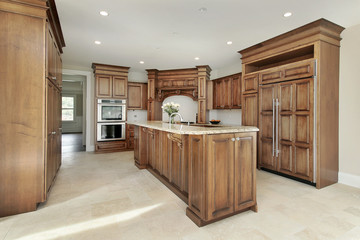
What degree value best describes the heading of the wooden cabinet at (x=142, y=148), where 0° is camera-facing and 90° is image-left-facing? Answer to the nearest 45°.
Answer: approximately 45°

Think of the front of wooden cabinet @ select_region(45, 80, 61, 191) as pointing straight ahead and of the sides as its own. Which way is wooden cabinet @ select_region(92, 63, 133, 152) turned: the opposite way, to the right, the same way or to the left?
to the right

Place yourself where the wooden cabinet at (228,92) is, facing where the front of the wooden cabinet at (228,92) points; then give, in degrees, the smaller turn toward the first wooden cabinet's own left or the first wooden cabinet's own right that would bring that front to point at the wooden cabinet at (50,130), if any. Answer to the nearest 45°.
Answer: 0° — it already faces it

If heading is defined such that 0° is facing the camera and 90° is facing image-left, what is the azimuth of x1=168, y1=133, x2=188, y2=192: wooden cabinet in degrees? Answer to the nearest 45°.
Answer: approximately 45°

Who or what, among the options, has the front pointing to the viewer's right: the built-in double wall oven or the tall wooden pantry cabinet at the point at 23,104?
the tall wooden pantry cabinet

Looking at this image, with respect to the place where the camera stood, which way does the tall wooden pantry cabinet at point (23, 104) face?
facing to the right of the viewer
